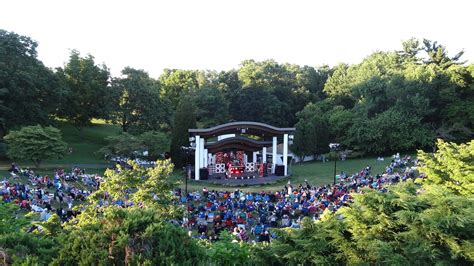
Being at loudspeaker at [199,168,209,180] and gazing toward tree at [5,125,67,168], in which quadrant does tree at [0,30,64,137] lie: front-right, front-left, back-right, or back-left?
front-right

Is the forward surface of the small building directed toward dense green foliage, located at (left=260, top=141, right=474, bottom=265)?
yes

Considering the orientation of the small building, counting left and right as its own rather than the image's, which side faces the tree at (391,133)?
left

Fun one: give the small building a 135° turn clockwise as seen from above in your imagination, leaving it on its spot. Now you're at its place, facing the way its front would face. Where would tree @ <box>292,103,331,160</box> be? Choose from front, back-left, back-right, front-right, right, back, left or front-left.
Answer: right

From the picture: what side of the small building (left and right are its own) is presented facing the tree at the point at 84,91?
right

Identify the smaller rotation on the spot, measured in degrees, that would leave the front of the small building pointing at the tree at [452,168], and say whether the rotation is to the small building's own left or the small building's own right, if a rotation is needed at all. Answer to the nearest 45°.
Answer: approximately 45° to the small building's own left

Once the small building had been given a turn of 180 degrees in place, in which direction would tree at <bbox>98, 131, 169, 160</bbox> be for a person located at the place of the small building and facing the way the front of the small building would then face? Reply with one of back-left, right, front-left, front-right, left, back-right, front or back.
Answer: left

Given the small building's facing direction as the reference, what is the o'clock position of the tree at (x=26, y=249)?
The tree is roughly at 12 o'clock from the small building.

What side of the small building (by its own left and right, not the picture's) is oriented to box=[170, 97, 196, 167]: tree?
right

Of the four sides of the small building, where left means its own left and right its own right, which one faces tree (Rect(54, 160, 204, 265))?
front

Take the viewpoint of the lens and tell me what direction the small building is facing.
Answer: facing the viewer

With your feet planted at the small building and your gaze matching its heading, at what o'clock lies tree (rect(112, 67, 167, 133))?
The tree is roughly at 4 o'clock from the small building.
